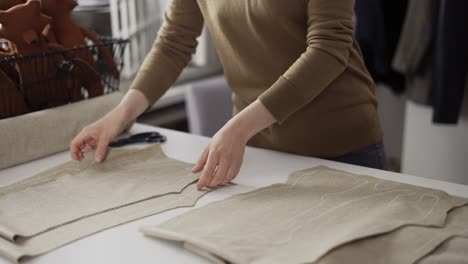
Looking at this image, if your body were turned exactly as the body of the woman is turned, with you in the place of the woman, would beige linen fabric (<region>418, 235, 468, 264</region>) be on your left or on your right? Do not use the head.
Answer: on your left

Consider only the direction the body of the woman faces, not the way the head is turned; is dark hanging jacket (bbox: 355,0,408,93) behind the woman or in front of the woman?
behind

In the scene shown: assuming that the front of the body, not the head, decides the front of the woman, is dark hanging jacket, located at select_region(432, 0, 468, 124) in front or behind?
behind

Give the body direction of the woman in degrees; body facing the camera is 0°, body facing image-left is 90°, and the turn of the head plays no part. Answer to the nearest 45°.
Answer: approximately 45°
